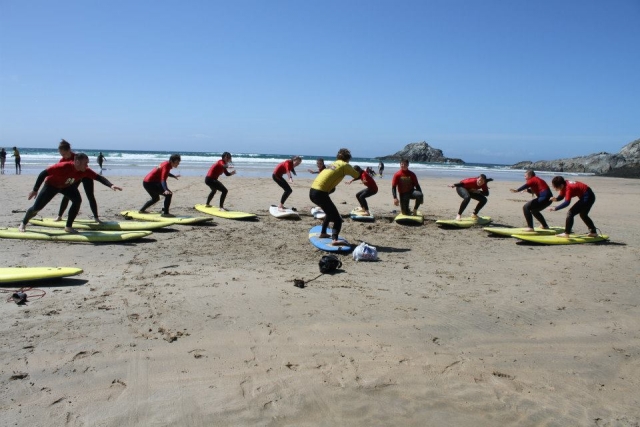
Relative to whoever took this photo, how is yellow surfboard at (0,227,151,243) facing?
facing to the right of the viewer

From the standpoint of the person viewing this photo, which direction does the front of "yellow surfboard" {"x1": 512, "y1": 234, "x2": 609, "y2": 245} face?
facing to the left of the viewer

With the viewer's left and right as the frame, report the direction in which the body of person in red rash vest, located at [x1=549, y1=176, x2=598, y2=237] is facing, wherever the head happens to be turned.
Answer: facing to the left of the viewer

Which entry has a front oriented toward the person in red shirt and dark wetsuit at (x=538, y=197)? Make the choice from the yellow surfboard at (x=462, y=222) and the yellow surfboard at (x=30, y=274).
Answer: the yellow surfboard at (x=30, y=274)

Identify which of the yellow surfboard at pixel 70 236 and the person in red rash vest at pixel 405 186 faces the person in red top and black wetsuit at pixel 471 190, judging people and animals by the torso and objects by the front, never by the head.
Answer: the yellow surfboard

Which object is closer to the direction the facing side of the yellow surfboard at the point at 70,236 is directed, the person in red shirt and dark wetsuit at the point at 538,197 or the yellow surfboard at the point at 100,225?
the person in red shirt and dark wetsuit

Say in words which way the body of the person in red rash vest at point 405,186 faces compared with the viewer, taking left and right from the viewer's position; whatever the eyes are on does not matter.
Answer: facing the viewer

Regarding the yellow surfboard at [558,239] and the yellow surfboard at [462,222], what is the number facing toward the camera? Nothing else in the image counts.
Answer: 0

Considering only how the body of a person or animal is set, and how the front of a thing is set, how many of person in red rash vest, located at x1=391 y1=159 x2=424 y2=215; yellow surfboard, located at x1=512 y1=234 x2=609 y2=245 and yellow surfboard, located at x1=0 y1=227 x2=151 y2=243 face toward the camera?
1

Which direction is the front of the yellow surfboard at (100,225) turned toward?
to the viewer's right

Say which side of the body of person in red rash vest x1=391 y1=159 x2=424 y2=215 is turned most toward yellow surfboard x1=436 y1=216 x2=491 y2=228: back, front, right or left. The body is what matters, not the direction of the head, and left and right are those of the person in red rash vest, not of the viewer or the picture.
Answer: left

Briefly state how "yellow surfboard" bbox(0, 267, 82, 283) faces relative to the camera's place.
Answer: facing to the right of the viewer

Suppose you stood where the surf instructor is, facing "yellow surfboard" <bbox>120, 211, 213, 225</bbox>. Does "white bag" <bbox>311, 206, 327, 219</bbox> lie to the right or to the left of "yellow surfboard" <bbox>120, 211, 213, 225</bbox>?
right

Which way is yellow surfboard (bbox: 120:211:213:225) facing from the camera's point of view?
to the viewer's right

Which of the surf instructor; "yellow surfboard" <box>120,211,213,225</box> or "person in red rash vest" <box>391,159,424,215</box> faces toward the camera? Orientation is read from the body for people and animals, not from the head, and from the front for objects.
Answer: the person in red rash vest
